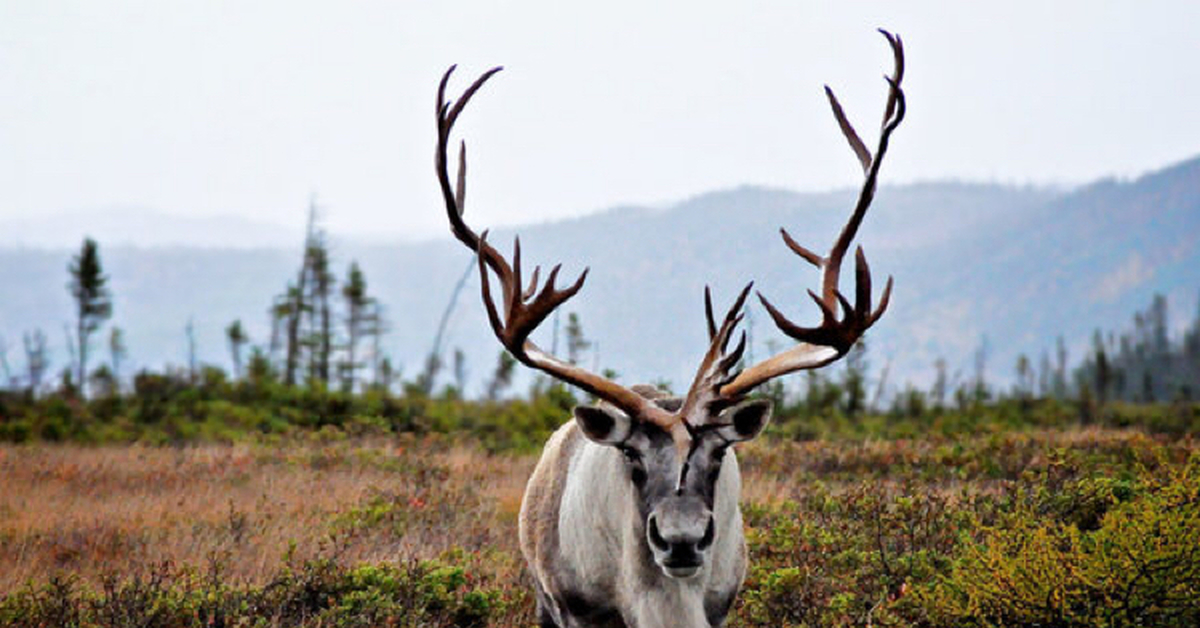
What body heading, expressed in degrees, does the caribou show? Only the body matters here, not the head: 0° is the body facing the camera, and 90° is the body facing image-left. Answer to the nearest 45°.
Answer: approximately 0°
